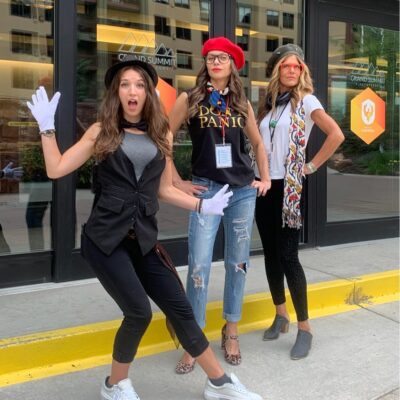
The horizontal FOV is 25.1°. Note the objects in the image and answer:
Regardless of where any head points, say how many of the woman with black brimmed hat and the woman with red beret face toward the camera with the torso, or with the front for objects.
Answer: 2

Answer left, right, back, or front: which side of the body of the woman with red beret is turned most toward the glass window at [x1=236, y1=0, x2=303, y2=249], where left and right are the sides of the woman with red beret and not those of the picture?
back

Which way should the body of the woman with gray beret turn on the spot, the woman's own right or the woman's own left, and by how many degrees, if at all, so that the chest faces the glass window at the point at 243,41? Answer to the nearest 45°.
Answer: approximately 135° to the woman's own right

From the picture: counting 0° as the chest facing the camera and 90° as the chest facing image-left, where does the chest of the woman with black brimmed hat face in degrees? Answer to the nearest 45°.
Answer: approximately 0°
